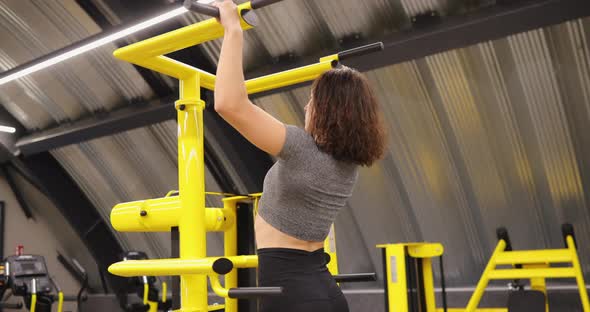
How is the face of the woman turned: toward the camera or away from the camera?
away from the camera

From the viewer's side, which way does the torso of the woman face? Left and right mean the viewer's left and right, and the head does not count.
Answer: facing away from the viewer and to the left of the viewer

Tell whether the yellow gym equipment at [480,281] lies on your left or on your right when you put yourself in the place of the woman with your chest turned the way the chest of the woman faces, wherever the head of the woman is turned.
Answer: on your right

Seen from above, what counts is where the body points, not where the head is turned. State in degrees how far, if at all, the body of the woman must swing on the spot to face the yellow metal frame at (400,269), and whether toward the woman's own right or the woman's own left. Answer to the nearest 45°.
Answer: approximately 45° to the woman's own right
